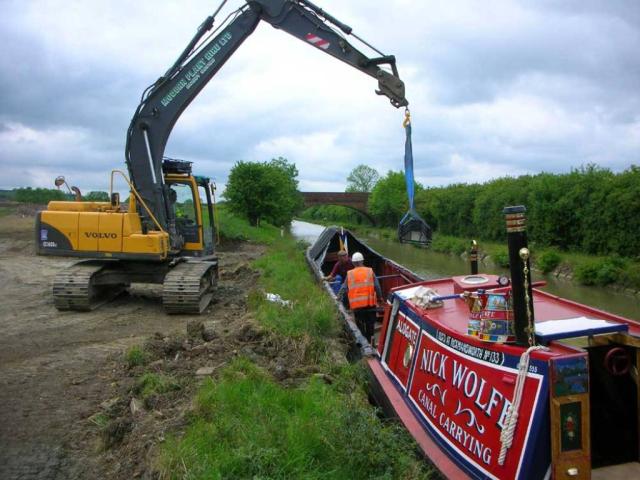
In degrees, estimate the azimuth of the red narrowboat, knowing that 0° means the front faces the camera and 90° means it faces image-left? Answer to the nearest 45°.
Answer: approximately 135°

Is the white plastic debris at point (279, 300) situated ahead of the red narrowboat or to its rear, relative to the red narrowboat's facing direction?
ahead

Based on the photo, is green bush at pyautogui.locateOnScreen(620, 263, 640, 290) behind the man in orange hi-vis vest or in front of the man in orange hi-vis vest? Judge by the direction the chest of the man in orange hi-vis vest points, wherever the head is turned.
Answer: in front

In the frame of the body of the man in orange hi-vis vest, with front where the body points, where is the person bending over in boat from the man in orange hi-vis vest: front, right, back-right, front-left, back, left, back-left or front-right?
front

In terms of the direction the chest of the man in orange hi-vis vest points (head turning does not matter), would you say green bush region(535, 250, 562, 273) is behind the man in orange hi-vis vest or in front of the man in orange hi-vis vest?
in front

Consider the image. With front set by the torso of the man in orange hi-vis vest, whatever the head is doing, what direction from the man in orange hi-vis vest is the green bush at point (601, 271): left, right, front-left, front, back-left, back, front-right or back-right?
front-right

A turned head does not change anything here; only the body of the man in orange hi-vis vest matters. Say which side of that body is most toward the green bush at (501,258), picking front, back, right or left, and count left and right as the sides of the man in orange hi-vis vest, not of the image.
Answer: front

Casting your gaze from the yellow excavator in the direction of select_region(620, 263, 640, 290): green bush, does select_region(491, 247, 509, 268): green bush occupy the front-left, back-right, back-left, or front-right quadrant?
front-left

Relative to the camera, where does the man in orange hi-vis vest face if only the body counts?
away from the camera
